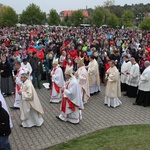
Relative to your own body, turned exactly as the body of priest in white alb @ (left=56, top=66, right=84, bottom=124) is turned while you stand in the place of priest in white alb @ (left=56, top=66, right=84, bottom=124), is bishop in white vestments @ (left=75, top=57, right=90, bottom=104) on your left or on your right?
on your right

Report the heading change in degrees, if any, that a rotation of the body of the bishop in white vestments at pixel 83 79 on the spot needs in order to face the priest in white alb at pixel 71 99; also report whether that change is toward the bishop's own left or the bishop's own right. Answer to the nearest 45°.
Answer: approximately 90° to the bishop's own left

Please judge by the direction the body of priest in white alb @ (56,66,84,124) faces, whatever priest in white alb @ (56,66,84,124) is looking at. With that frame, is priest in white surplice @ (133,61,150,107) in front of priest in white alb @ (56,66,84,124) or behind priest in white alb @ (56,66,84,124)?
behind

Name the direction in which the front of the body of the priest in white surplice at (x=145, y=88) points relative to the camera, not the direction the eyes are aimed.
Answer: to the viewer's left

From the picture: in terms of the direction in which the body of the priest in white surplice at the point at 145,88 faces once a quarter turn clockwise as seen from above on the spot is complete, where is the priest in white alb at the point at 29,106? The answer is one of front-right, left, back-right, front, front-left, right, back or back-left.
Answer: back-left

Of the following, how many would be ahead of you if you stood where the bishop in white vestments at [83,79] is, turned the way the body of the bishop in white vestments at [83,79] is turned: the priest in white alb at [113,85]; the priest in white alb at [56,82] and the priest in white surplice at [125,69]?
1

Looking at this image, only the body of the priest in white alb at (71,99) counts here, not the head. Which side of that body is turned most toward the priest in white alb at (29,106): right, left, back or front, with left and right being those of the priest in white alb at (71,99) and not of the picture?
front

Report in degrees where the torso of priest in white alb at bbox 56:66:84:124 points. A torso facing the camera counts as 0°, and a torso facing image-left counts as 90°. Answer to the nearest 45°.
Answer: approximately 90°

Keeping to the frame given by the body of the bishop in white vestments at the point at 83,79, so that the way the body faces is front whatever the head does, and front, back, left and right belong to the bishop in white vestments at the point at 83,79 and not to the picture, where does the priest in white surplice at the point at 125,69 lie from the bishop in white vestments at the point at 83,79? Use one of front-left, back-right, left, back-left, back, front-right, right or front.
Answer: back-right

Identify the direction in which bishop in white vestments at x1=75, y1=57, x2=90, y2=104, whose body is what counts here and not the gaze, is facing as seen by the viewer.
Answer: to the viewer's left

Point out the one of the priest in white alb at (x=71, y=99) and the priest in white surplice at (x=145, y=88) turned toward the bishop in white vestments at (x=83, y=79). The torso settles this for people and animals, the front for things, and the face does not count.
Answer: the priest in white surplice at (x=145, y=88)

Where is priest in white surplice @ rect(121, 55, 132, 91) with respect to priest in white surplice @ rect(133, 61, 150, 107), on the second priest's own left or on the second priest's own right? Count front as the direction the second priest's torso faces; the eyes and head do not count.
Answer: on the second priest's own right
